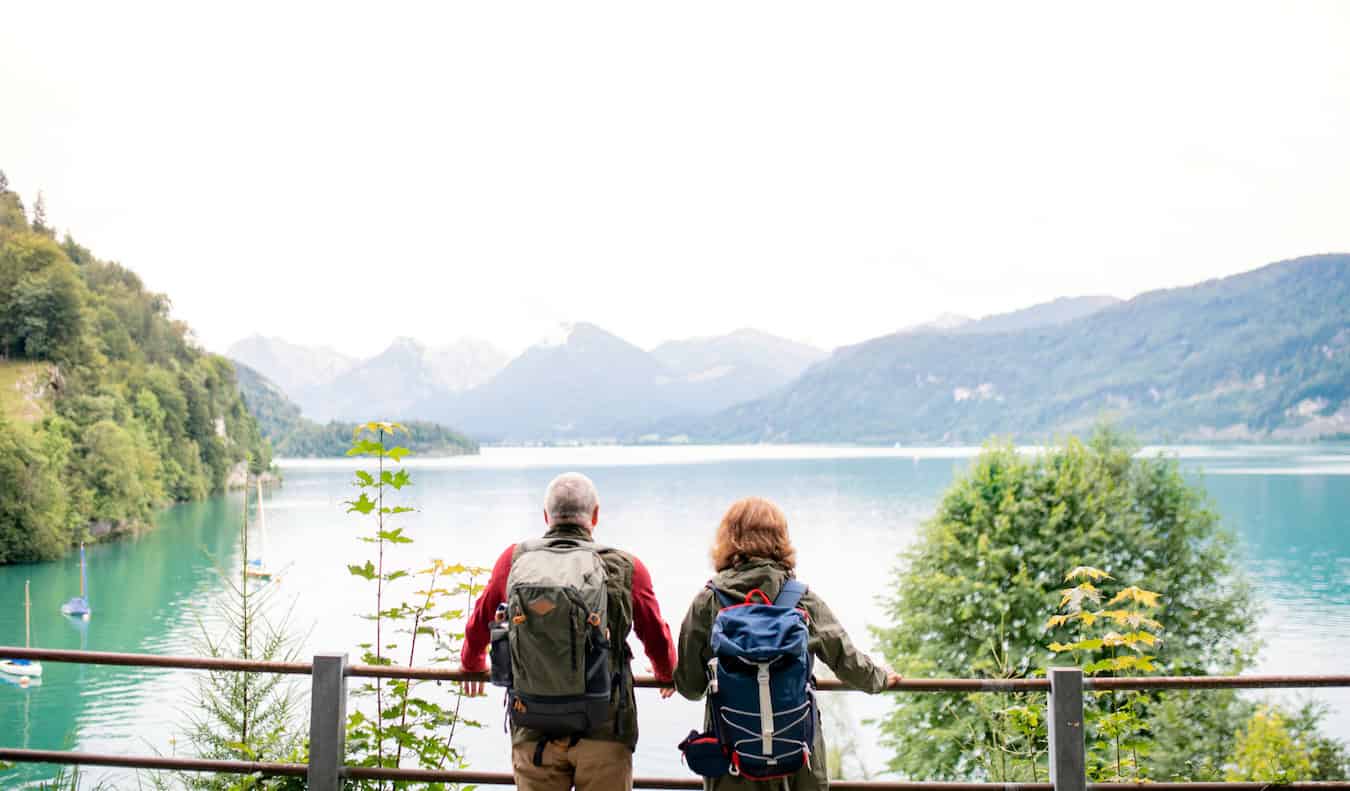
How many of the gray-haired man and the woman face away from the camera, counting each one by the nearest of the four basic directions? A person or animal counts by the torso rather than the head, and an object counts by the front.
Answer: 2

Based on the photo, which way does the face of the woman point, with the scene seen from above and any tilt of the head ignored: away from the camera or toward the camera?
away from the camera

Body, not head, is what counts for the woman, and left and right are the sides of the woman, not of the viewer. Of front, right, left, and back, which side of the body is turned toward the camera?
back

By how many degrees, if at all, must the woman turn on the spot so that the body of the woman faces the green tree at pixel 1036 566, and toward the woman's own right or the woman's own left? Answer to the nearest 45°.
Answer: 0° — they already face it

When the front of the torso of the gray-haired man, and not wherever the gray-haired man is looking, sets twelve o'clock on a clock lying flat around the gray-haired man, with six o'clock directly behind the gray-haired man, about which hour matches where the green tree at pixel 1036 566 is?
The green tree is roughly at 1 o'clock from the gray-haired man.

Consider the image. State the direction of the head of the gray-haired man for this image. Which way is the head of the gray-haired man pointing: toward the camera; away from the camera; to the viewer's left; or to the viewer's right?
away from the camera

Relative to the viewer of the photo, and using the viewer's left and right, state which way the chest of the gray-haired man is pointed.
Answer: facing away from the viewer
